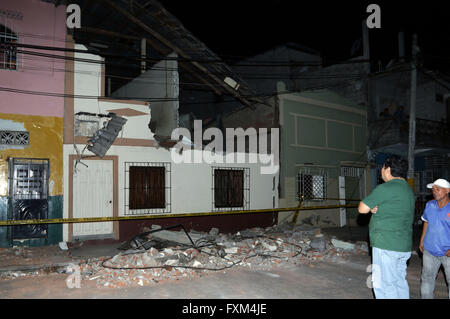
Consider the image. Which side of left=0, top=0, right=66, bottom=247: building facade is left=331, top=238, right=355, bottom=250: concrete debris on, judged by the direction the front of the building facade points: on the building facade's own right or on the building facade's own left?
on the building facade's own left

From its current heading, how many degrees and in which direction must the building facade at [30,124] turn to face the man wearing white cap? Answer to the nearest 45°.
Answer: approximately 45° to its left

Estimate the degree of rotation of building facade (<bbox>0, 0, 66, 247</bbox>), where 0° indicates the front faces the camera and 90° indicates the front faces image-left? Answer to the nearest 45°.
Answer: approximately 0°

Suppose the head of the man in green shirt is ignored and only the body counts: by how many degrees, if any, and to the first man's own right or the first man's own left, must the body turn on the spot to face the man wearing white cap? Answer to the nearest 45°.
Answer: approximately 90° to the first man's own right

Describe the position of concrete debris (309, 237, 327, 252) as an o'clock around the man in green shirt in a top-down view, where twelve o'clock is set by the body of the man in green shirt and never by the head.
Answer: The concrete debris is roughly at 1 o'clock from the man in green shirt.

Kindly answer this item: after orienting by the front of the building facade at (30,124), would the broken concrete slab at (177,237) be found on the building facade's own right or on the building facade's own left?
on the building facade's own left

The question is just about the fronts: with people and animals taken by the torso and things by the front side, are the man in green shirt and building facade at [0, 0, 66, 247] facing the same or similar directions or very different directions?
very different directions

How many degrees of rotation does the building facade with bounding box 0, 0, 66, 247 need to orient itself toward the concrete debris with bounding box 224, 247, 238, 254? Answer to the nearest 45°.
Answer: approximately 45° to its left

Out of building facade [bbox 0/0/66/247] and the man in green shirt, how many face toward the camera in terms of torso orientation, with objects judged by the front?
1

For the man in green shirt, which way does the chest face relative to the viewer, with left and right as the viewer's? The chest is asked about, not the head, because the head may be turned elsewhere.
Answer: facing away from the viewer and to the left of the viewer
